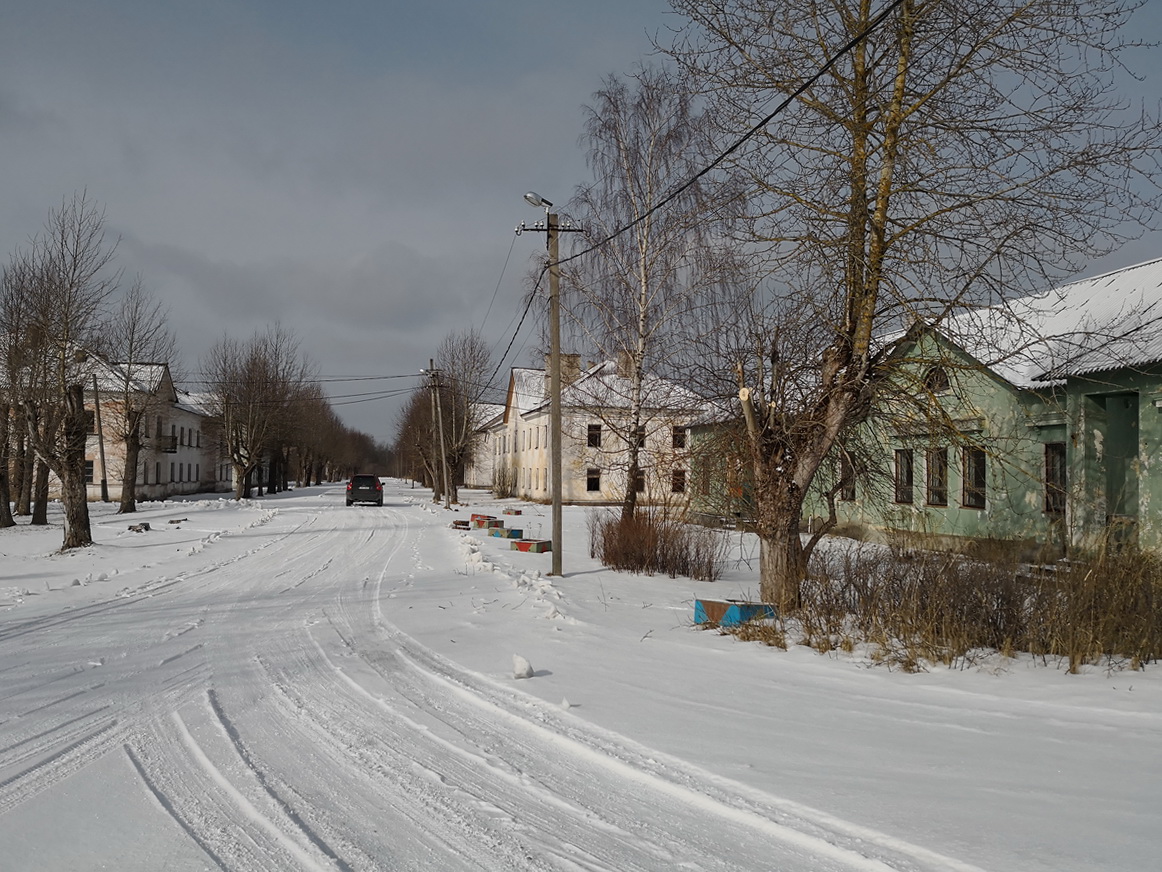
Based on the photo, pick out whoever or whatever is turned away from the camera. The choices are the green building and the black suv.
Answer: the black suv

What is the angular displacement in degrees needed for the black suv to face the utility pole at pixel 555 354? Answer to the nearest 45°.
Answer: approximately 180°

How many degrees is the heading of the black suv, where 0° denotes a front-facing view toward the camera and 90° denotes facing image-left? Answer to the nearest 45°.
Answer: approximately 180°

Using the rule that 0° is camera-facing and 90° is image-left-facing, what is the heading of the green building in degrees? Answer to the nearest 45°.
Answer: approximately 45°

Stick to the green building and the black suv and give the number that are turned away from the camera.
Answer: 1

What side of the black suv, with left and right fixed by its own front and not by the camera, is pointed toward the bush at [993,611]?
back

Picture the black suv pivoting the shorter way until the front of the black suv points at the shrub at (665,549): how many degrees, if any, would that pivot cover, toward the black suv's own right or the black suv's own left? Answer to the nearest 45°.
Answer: approximately 180°

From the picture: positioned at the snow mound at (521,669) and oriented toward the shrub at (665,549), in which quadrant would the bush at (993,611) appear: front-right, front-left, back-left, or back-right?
front-right

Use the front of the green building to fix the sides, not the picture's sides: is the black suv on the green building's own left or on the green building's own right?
on the green building's own right

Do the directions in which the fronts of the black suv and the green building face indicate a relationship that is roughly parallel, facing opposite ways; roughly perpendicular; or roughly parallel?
roughly perpendicular

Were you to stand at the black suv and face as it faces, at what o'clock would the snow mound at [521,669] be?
The snow mound is roughly at 6 o'clock from the black suv.

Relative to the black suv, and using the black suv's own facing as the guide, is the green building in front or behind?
behind
